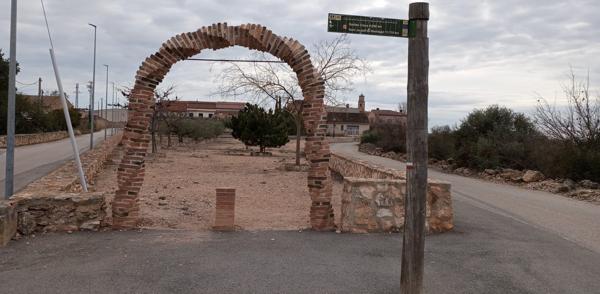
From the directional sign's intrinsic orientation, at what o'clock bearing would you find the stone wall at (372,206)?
The stone wall is roughly at 6 o'clock from the directional sign.

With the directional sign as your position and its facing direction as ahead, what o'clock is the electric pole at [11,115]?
The electric pole is roughly at 4 o'clock from the directional sign.

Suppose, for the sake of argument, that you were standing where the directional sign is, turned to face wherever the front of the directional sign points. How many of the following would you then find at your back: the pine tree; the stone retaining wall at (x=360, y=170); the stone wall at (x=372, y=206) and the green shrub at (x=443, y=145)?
4

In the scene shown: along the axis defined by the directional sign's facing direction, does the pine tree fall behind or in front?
behind

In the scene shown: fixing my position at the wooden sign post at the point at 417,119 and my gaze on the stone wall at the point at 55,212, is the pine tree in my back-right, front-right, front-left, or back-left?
front-right

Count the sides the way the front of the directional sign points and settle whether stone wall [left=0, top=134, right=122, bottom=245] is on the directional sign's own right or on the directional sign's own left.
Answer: on the directional sign's own right

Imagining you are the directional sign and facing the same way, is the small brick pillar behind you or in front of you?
behind

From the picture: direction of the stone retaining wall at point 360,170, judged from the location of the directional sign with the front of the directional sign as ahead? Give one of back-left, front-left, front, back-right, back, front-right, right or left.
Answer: back

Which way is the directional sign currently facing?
toward the camera

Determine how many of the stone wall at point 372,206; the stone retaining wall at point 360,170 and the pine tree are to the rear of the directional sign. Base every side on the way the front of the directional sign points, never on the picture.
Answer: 3
